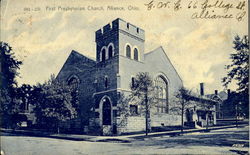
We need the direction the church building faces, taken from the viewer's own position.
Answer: facing the viewer and to the left of the viewer
